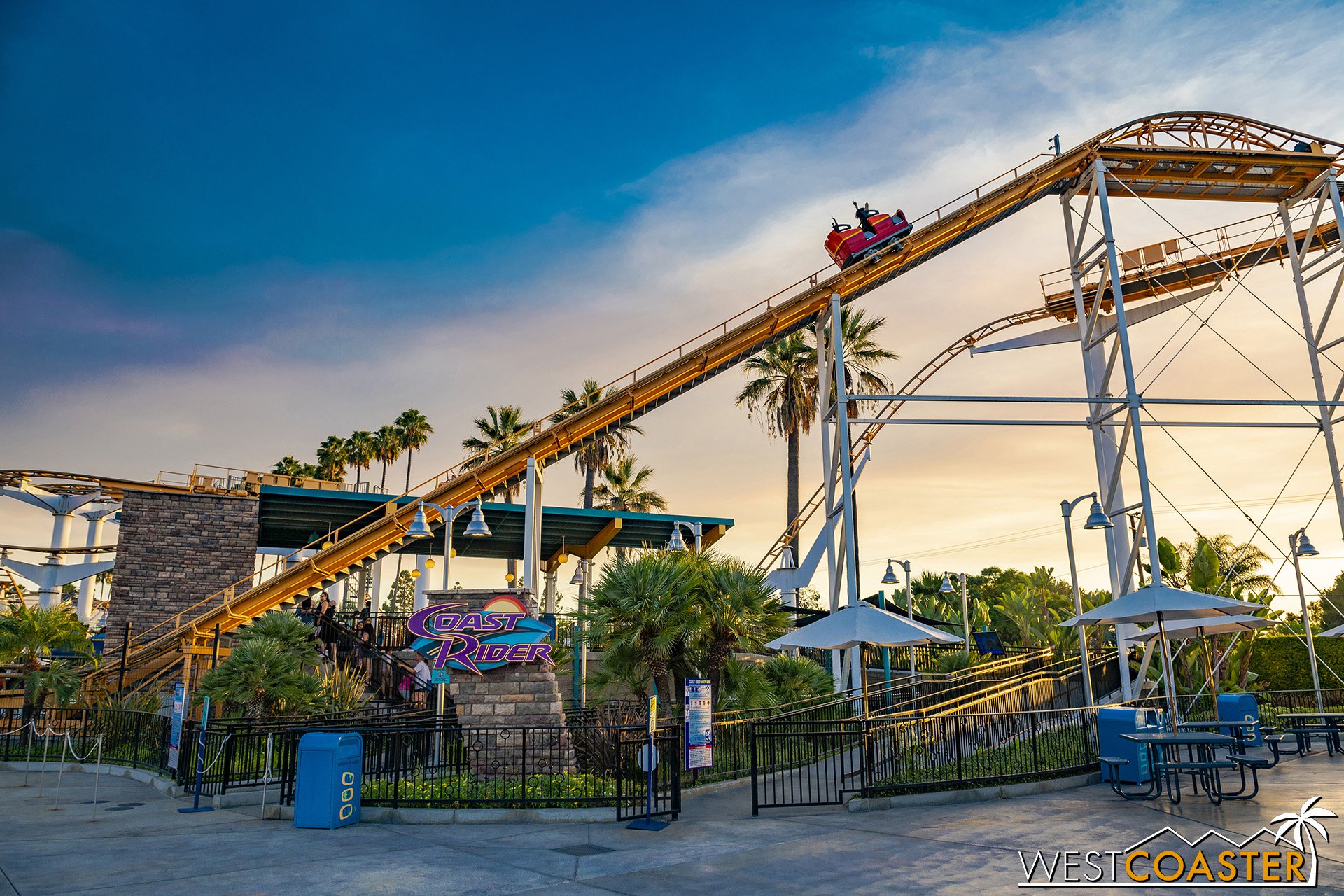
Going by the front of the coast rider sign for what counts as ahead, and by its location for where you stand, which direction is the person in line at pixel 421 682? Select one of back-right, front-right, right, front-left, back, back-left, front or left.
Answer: back

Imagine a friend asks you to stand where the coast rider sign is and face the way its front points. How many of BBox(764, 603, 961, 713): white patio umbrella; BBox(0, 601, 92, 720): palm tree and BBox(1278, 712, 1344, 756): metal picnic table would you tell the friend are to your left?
2

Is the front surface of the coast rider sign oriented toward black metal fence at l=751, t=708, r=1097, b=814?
no

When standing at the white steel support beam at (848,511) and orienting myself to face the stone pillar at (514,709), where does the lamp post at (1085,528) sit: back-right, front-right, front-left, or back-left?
front-left

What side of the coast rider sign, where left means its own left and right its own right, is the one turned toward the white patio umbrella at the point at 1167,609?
left

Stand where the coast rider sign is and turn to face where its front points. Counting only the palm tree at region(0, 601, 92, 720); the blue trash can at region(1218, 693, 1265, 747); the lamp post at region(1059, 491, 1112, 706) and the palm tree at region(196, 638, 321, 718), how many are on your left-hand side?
2

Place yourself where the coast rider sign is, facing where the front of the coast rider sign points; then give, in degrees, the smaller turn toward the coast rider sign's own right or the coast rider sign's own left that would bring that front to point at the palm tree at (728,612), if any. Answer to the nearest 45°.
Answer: approximately 135° to the coast rider sign's own left

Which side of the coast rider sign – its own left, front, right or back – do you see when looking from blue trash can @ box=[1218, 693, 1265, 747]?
left

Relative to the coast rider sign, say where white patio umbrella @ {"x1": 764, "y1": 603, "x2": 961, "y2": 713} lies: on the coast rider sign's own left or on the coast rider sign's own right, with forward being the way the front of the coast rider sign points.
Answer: on the coast rider sign's own left

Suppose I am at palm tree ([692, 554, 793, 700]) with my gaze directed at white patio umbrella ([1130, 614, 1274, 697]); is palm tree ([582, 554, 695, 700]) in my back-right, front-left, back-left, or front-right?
back-right

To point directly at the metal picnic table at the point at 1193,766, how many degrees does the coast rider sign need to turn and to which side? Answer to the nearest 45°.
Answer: approximately 45° to its left

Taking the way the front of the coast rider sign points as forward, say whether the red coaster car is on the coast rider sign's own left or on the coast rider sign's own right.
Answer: on the coast rider sign's own left

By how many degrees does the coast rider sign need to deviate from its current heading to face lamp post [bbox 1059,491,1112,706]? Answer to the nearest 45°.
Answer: approximately 90° to its left

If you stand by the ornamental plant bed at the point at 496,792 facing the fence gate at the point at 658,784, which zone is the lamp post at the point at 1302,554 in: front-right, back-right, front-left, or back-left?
front-left

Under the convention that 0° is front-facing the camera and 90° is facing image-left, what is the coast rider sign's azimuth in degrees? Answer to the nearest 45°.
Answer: approximately 0°

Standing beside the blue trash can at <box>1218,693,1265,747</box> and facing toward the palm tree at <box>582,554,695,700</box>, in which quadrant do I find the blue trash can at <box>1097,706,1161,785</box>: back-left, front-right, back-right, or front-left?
front-left

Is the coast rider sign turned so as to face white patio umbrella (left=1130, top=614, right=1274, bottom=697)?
no
